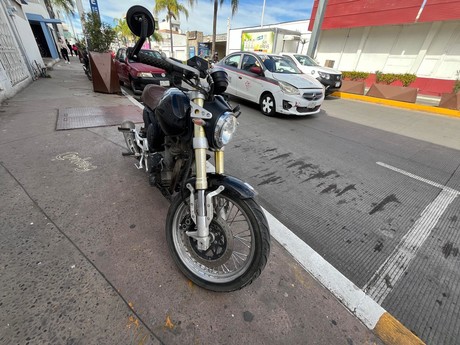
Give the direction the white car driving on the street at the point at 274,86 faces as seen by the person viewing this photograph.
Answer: facing the viewer and to the right of the viewer

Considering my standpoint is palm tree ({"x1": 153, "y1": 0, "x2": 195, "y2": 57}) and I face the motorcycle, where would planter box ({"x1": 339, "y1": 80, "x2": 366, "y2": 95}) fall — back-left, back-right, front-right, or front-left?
front-left

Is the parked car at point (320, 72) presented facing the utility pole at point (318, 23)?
no

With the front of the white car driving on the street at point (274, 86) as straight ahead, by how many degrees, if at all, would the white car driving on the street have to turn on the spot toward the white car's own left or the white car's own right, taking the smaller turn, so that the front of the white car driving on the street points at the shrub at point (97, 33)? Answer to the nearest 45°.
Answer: approximately 180°

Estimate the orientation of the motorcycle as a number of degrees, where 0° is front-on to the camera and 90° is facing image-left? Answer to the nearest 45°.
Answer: approximately 315°

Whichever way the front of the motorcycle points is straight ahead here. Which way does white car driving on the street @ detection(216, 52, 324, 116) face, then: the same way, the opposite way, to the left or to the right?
the same way

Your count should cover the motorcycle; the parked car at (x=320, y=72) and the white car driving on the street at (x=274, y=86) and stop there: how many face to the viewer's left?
0

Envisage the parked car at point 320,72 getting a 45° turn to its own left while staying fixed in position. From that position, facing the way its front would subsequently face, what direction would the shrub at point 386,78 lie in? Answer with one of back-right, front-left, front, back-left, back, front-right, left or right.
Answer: front-left

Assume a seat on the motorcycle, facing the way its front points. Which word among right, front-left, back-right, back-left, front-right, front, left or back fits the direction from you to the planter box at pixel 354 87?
left

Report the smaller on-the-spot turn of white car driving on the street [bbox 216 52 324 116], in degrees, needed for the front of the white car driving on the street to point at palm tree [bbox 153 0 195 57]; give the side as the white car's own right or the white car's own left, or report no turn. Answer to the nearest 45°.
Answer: approximately 180°

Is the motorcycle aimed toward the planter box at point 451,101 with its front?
no

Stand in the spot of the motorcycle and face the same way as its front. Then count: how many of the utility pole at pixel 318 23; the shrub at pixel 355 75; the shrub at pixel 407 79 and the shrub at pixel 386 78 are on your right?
0

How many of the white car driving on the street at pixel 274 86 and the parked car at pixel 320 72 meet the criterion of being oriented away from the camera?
0

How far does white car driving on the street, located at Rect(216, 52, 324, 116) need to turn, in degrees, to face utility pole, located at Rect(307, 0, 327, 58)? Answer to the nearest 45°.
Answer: approximately 135° to its left

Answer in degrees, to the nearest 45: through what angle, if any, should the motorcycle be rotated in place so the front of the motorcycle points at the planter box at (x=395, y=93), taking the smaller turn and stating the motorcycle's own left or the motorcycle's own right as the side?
approximately 90° to the motorcycle's own left

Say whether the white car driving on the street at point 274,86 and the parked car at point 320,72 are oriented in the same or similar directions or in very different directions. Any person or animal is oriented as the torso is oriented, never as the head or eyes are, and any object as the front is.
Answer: same or similar directions

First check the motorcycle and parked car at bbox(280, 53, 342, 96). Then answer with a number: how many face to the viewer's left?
0

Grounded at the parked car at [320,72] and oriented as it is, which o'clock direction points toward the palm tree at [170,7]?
The palm tree is roughly at 6 o'clock from the parked car.

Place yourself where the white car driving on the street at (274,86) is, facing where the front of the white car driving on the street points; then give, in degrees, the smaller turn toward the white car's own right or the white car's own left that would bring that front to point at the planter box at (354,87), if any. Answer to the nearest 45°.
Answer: approximately 90° to the white car's own left
